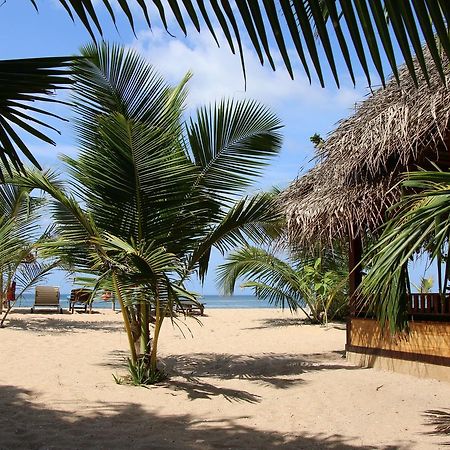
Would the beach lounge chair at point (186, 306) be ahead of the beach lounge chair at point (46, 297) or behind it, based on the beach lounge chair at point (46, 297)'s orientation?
behind

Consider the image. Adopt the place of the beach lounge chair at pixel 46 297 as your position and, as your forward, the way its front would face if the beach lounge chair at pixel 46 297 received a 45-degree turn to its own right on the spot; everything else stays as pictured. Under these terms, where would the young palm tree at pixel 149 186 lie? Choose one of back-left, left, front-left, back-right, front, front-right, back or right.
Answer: back-right

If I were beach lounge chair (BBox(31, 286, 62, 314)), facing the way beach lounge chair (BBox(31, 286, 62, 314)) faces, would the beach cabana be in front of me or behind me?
behind

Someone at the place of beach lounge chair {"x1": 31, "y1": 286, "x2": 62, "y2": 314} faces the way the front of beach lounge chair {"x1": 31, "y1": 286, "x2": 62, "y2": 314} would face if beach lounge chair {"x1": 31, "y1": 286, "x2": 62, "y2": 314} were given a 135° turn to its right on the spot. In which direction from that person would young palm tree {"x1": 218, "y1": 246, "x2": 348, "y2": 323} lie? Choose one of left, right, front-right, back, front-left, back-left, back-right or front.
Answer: front

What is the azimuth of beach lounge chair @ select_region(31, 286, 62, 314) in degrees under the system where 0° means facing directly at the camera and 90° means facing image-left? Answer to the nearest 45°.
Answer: approximately 180°

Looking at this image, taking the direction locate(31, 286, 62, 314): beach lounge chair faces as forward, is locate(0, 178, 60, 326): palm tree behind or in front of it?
behind

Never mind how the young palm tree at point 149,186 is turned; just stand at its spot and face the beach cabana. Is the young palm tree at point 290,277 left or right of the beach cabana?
left
